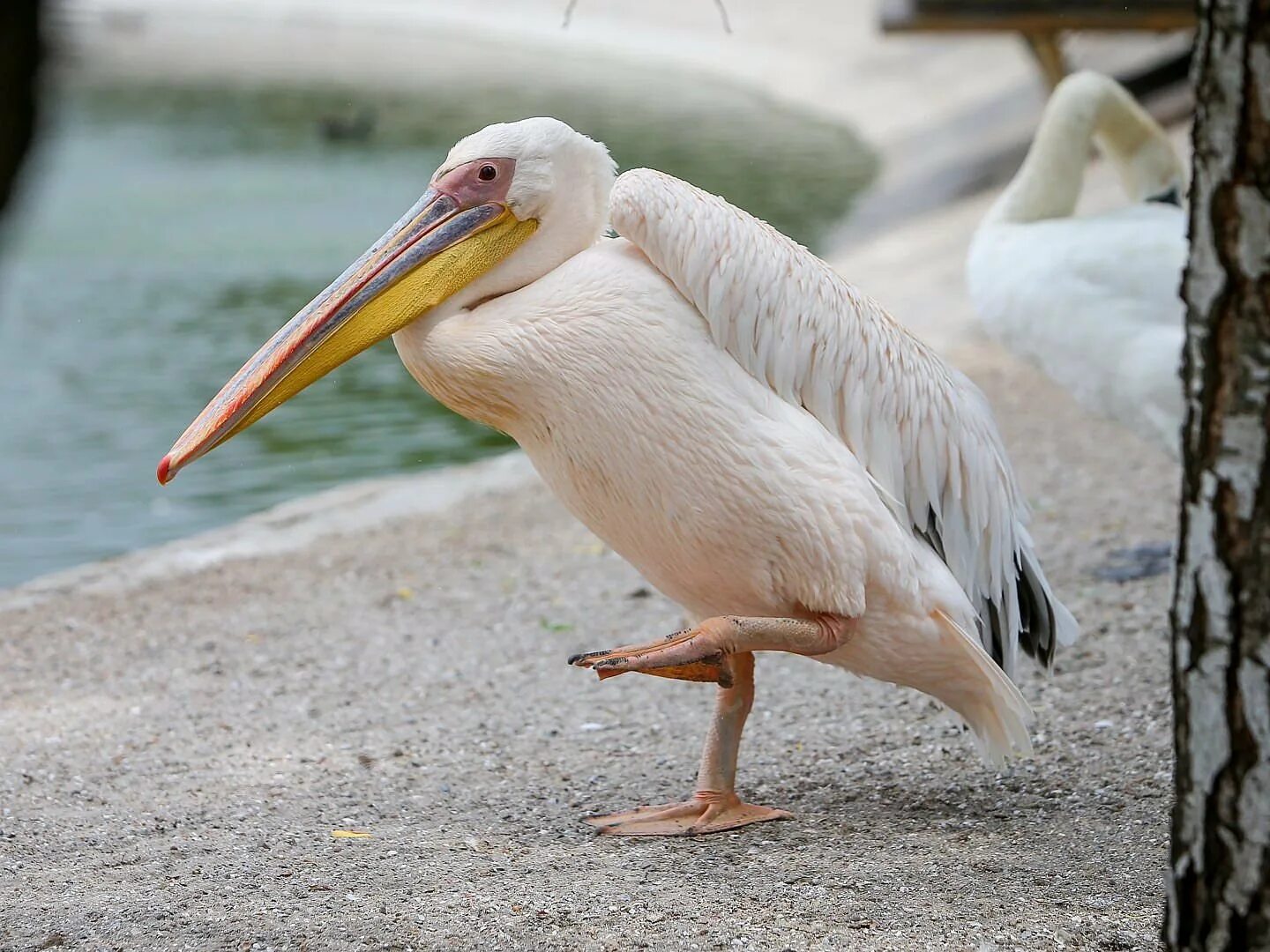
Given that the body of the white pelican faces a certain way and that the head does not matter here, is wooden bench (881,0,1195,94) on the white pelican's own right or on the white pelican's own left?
on the white pelican's own right

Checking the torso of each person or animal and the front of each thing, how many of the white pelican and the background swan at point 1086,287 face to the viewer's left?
2

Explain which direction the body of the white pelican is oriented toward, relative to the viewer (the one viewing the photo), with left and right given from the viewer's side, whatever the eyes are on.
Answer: facing to the left of the viewer

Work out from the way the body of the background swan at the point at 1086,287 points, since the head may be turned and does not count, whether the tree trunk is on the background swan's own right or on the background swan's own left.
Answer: on the background swan's own left

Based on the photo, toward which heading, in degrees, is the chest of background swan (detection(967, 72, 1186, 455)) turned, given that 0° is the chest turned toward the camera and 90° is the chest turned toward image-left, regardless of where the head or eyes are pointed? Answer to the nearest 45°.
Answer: approximately 90°

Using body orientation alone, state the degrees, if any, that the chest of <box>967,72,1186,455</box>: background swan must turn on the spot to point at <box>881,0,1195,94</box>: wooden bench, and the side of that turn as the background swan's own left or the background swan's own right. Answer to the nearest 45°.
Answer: approximately 90° to the background swan's own right

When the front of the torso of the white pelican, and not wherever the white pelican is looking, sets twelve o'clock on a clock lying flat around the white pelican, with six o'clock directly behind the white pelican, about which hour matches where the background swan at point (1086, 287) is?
The background swan is roughly at 4 o'clock from the white pelican.
